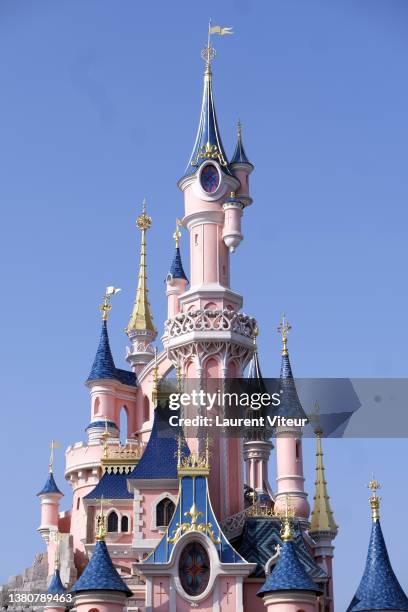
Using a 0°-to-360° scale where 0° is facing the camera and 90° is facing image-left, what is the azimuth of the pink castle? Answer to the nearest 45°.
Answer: approximately 0°
